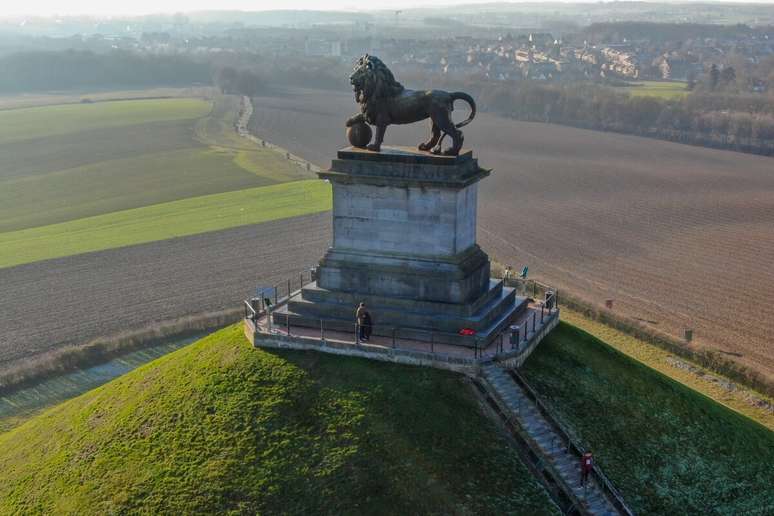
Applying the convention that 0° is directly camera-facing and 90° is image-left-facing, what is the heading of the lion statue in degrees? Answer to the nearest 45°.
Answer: approximately 90°

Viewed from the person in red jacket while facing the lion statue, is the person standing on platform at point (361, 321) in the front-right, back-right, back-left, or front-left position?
front-left

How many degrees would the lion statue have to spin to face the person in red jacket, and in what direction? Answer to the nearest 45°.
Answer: approximately 135° to its left
